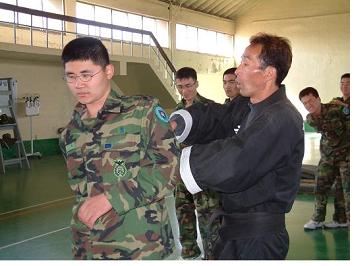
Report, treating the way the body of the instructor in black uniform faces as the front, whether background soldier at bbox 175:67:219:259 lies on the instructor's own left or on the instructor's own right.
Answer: on the instructor's own right

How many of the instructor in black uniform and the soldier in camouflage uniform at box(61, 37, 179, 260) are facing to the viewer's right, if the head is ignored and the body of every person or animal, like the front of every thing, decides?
0

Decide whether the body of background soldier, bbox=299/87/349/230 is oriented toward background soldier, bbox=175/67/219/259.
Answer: yes

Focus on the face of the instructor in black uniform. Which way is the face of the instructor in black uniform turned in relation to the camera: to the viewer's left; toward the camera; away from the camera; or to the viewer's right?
to the viewer's left

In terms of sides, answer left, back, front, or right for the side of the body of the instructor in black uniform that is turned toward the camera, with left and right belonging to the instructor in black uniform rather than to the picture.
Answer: left

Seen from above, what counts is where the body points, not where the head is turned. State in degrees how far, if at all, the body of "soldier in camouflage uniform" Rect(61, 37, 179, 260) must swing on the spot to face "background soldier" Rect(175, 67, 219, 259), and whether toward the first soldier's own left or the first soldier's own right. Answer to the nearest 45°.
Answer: approximately 135° to the first soldier's own right

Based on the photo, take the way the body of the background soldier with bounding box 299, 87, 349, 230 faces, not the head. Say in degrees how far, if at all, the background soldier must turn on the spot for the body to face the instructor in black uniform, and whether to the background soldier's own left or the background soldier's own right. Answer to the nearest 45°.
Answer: approximately 45° to the background soldier's own left

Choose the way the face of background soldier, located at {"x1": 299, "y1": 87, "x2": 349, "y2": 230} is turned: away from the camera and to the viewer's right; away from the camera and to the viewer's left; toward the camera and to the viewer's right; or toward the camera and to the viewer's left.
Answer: toward the camera and to the viewer's left

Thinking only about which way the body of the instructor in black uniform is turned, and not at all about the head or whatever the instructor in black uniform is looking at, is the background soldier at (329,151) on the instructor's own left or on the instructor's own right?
on the instructor's own right

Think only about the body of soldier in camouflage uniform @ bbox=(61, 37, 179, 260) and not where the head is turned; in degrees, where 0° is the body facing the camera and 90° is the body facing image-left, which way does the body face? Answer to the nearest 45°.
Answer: approximately 45°
